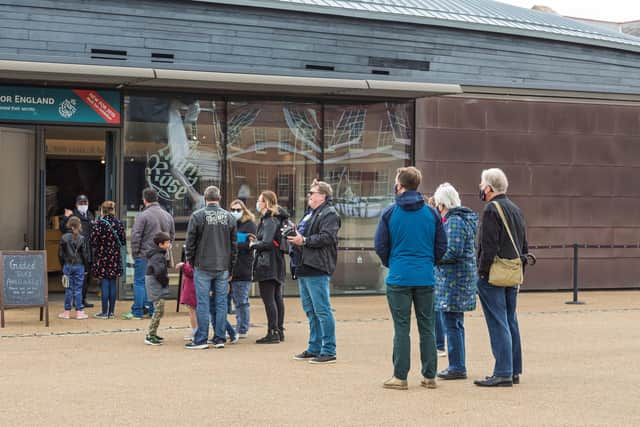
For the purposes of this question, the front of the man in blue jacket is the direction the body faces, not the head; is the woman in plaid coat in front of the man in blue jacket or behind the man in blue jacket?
in front

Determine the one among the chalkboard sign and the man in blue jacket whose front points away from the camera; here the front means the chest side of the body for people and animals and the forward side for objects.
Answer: the man in blue jacket

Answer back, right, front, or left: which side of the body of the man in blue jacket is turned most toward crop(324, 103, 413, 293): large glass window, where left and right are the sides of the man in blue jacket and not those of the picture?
front

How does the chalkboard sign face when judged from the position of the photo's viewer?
facing the viewer

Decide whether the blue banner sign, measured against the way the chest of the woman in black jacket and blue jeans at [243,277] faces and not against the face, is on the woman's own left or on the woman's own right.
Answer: on the woman's own right

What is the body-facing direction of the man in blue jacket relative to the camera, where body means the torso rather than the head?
away from the camera

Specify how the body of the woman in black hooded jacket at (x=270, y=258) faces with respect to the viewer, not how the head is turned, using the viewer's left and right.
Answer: facing to the left of the viewer

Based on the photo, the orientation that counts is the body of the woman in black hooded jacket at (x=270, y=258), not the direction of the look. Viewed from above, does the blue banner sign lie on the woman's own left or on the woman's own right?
on the woman's own right

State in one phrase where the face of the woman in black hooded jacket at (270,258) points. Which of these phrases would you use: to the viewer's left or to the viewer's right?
to the viewer's left
